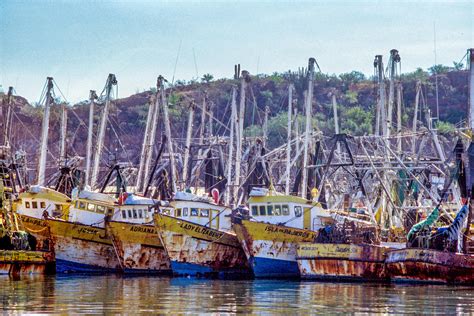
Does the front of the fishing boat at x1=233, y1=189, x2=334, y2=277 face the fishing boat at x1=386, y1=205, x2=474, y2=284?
no

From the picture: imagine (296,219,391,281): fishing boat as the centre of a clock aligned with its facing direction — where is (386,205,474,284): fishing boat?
(386,205,474,284): fishing boat is roughly at 4 o'clock from (296,219,391,281): fishing boat.

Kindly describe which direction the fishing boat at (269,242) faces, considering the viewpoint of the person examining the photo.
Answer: facing the viewer and to the left of the viewer

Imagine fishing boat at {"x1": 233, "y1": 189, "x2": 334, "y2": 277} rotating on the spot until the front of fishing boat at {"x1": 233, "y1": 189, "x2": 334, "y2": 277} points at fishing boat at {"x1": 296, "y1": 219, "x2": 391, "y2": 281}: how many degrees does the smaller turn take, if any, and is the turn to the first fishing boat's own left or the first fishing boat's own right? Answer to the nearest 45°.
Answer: approximately 90° to the first fishing boat's own left
